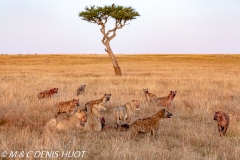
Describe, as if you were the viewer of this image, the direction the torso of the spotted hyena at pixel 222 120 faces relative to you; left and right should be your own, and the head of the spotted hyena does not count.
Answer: facing the viewer and to the left of the viewer

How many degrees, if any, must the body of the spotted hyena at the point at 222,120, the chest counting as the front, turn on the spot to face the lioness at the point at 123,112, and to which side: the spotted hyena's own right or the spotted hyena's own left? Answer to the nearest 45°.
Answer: approximately 45° to the spotted hyena's own right

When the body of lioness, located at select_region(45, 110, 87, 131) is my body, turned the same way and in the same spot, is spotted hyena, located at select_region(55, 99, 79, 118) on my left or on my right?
on my left

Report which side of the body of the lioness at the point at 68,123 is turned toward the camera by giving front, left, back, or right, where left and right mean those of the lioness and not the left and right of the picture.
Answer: right

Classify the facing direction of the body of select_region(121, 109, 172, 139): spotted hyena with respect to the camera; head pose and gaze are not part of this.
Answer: to the viewer's right

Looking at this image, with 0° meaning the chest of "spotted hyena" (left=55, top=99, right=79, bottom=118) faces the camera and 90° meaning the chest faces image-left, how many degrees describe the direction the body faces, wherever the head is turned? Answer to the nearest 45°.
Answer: approximately 270°

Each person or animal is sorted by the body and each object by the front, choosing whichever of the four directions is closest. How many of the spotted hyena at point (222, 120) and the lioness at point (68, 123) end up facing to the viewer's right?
1

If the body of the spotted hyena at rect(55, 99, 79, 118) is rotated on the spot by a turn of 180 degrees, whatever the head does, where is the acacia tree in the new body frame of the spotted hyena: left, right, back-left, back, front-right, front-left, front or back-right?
right

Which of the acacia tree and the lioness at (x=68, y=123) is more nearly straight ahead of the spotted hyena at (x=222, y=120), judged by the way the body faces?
the lioness

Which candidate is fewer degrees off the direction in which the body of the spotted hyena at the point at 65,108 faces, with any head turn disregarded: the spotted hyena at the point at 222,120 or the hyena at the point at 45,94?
the spotted hyena

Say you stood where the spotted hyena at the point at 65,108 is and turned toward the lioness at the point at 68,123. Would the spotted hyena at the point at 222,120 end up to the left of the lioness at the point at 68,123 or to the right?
left

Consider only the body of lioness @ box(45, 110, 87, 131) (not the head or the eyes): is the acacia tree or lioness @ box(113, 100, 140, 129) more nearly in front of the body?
the lioness
